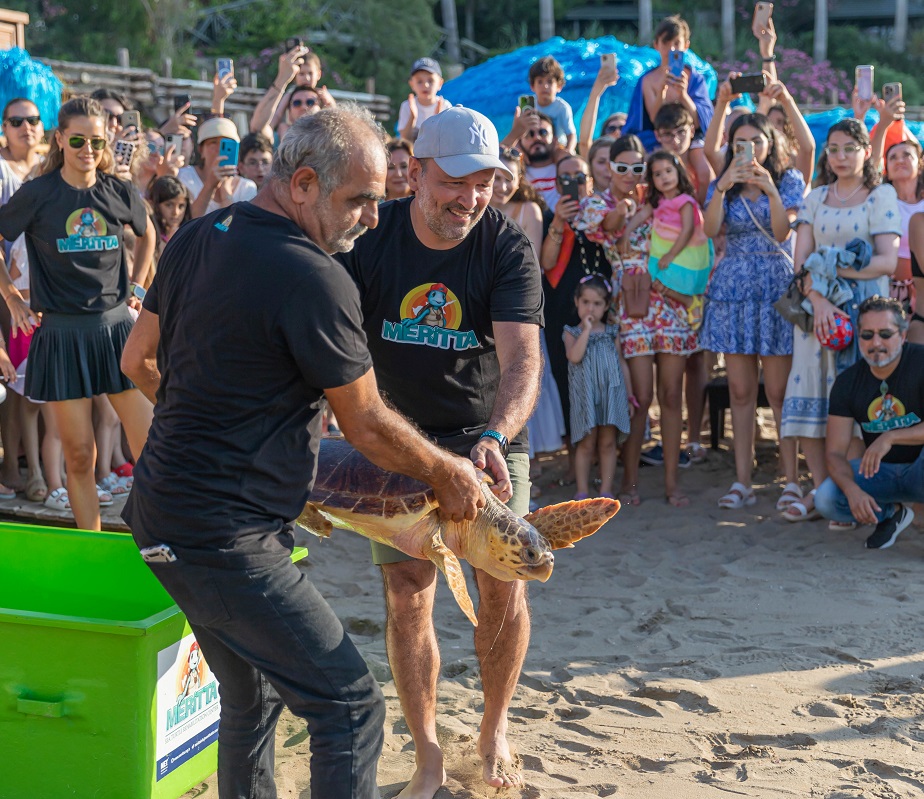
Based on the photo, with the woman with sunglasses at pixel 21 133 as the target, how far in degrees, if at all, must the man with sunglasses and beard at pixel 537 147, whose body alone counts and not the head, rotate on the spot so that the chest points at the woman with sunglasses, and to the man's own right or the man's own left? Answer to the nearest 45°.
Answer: approximately 90° to the man's own right

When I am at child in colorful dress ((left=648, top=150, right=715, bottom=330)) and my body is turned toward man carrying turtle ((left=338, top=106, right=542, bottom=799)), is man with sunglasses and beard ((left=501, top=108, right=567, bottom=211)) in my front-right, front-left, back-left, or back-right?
back-right

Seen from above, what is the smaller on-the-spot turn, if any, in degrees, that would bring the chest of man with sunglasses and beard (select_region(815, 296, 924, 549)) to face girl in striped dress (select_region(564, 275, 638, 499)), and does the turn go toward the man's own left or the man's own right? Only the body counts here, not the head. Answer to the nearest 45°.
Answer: approximately 45° to the man's own right

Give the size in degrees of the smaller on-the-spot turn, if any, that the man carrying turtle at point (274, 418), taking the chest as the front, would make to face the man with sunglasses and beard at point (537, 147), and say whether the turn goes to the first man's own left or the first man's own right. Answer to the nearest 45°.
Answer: approximately 45° to the first man's own left

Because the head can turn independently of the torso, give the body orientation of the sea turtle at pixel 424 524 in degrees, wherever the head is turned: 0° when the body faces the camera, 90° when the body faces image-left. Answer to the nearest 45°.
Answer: approximately 315°

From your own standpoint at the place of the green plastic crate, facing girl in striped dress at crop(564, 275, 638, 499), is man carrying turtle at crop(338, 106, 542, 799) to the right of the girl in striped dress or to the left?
right

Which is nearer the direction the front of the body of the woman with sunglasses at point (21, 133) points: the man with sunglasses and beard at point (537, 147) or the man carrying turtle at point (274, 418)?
the man carrying turtle
